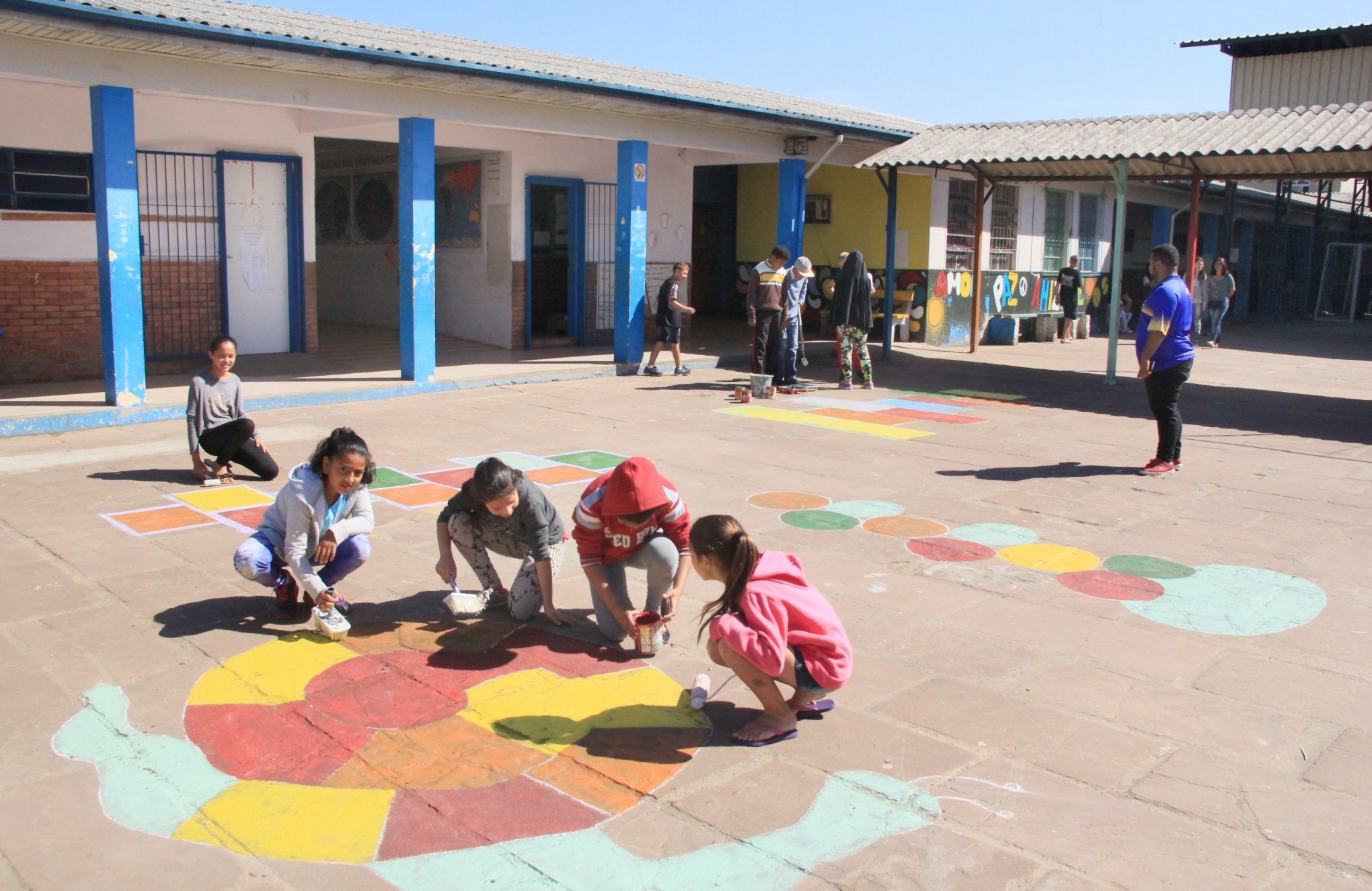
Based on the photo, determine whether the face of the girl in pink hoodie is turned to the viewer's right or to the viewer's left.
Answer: to the viewer's left

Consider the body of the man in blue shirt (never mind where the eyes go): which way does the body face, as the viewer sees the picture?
to the viewer's left

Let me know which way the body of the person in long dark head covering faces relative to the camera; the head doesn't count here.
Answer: away from the camera

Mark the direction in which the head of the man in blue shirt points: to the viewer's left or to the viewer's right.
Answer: to the viewer's left

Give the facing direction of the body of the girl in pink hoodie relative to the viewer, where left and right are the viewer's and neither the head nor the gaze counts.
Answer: facing to the left of the viewer

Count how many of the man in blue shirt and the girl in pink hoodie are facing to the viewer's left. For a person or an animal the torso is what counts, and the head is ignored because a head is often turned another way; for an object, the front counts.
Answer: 2

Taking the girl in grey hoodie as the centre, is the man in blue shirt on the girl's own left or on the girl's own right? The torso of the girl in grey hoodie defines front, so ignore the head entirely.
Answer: on the girl's own left
